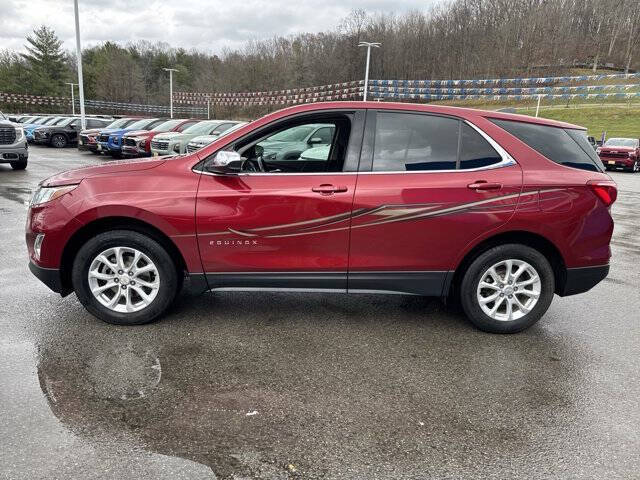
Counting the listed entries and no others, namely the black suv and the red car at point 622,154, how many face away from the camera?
0

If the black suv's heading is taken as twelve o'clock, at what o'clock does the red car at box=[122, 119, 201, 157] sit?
The red car is roughly at 10 o'clock from the black suv.

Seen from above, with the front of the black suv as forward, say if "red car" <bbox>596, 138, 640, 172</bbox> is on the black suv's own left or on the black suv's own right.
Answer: on the black suv's own left

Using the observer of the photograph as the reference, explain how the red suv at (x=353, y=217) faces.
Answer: facing to the left of the viewer

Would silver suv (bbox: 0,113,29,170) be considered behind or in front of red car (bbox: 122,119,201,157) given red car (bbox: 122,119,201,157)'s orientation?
in front

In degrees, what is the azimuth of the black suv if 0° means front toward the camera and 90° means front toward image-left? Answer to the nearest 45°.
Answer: approximately 45°

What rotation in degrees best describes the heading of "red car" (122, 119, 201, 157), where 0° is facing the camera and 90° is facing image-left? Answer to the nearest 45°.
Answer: approximately 45°

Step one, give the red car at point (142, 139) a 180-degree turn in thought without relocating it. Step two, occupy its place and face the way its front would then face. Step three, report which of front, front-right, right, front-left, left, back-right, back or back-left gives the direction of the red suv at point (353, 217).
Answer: back-right

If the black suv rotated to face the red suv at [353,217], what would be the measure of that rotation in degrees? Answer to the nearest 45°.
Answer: approximately 45° to its left

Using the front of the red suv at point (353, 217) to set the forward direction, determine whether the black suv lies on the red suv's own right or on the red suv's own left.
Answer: on the red suv's own right

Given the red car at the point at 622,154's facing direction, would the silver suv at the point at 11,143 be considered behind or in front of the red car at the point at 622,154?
in front
